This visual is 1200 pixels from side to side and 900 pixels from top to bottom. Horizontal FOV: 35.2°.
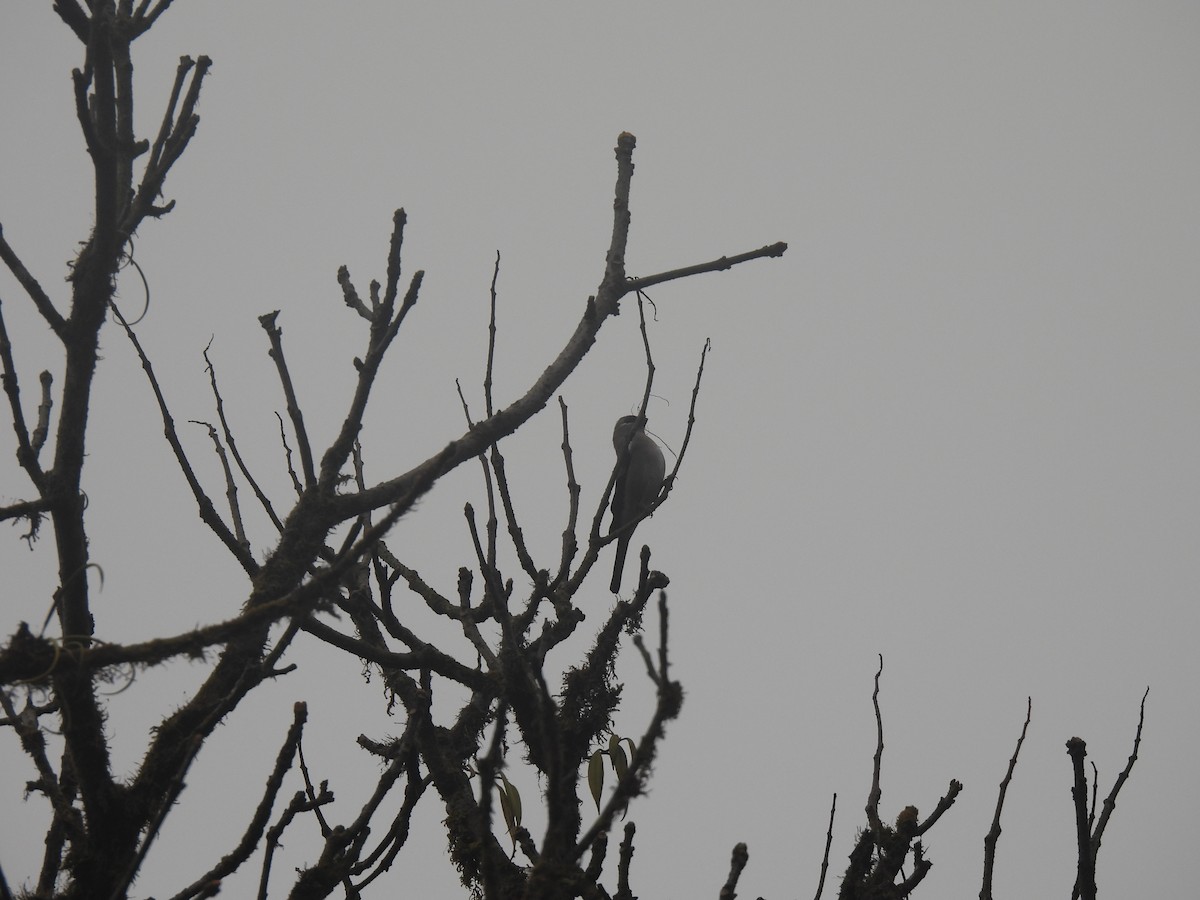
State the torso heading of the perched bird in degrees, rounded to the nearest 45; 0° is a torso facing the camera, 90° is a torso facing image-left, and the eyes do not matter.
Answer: approximately 315°
